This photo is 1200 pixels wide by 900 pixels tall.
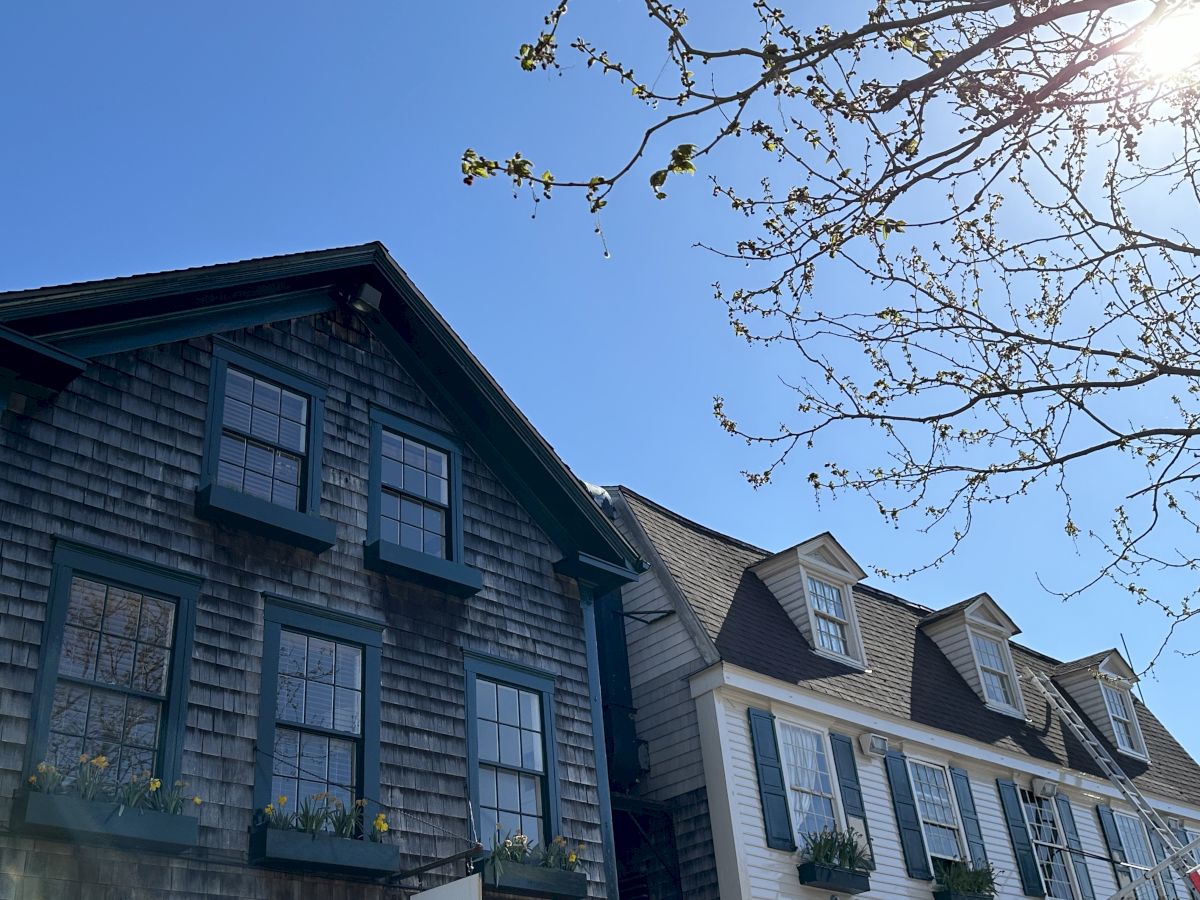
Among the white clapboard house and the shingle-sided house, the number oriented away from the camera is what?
0

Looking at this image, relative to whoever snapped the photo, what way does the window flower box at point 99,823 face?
facing the viewer and to the right of the viewer

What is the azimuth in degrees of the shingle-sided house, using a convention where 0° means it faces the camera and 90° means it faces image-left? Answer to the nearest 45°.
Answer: approximately 315°

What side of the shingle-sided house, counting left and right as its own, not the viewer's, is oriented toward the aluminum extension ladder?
left

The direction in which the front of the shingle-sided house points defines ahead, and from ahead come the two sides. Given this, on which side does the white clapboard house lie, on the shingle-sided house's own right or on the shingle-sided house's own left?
on the shingle-sided house's own left

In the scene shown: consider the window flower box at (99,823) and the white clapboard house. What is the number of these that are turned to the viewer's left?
0

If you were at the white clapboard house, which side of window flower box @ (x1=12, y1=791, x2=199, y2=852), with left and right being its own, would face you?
left

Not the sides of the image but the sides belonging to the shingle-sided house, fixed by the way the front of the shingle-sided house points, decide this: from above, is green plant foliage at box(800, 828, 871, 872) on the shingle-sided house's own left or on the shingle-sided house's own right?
on the shingle-sided house's own left

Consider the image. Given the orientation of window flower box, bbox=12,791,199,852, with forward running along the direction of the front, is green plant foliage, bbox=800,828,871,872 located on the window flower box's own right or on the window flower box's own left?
on the window flower box's own left

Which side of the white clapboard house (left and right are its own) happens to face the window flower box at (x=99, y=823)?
right
